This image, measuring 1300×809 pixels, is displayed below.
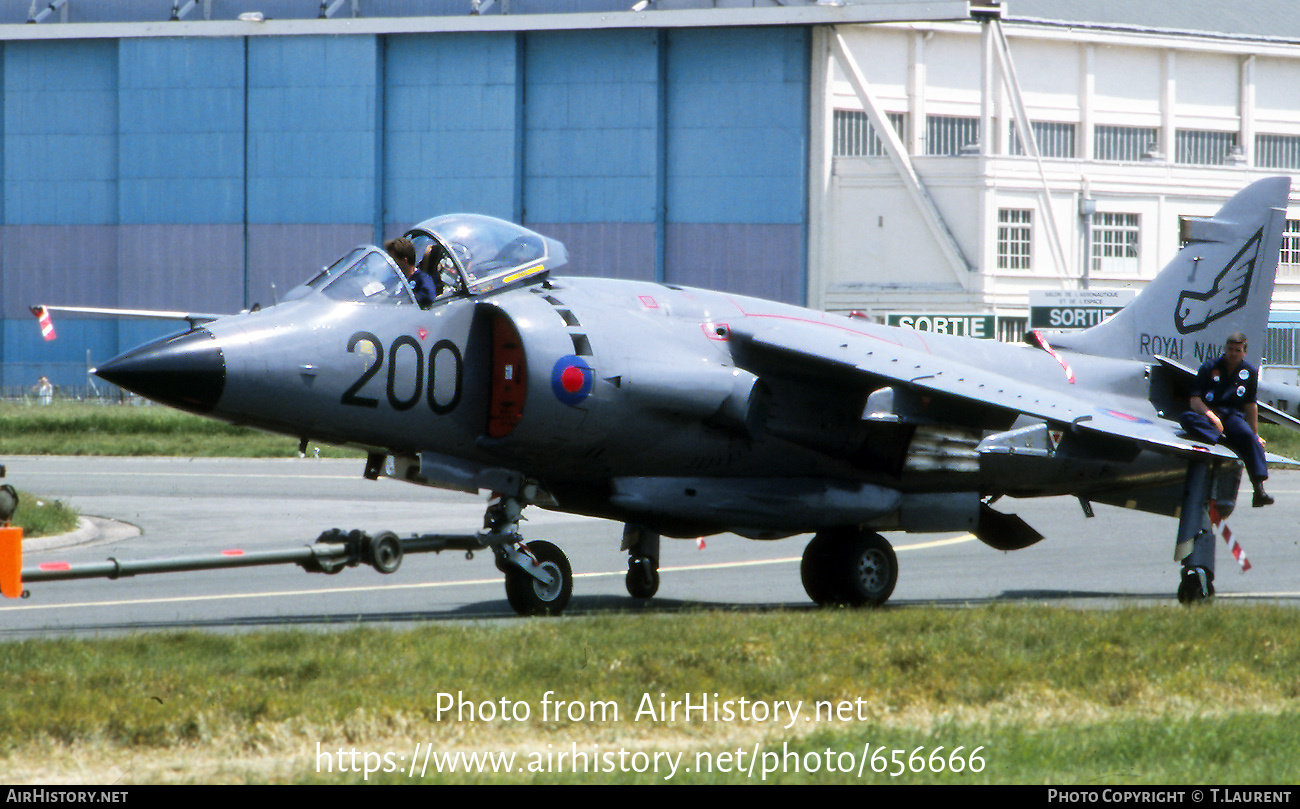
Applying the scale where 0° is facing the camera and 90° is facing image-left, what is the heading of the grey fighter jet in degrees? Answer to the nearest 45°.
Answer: approximately 45°
